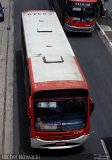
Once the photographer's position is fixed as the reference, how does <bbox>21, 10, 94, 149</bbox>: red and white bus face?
facing the viewer

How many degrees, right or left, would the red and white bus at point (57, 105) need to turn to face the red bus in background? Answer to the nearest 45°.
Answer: approximately 180°

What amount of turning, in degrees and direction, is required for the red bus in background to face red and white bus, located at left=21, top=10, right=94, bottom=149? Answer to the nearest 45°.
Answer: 0° — it already faces it

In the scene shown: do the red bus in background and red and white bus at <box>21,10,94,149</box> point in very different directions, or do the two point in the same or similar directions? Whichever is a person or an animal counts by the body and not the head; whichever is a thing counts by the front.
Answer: same or similar directions

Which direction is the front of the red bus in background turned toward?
toward the camera

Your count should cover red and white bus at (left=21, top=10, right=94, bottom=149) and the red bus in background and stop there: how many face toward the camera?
2
